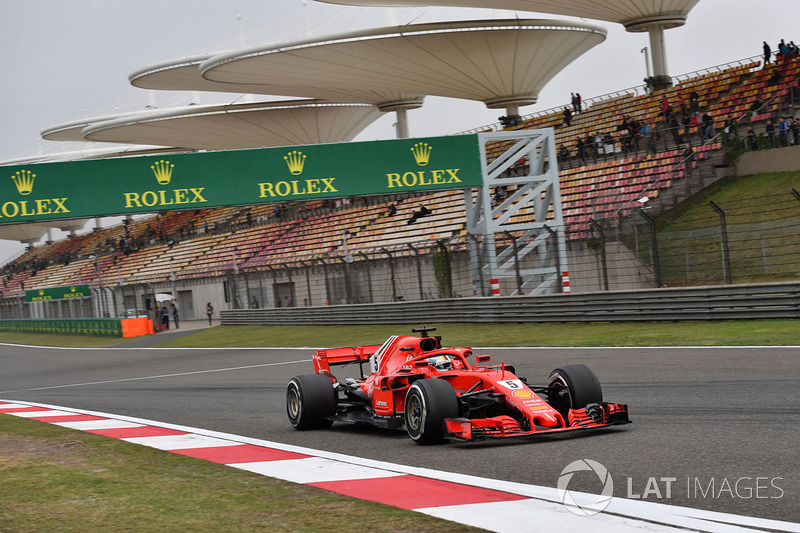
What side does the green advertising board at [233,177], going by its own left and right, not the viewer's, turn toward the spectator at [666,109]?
left

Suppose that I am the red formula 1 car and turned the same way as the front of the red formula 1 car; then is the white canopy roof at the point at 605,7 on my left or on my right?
on my left

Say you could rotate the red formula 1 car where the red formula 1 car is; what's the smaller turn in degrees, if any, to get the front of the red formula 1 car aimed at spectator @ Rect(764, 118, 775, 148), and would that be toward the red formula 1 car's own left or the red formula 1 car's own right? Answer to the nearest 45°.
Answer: approximately 90° to the red formula 1 car's own left

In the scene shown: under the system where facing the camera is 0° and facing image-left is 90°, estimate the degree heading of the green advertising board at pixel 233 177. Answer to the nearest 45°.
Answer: approximately 0°

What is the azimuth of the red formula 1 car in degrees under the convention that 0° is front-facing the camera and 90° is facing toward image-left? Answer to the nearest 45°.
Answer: approximately 315°

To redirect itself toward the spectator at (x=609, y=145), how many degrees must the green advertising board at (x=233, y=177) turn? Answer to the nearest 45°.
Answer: approximately 135° to its left

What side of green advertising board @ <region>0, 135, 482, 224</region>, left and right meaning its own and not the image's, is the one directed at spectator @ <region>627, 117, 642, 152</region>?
left

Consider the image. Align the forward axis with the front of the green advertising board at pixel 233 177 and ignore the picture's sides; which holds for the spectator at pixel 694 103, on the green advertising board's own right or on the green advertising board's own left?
on the green advertising board's own left

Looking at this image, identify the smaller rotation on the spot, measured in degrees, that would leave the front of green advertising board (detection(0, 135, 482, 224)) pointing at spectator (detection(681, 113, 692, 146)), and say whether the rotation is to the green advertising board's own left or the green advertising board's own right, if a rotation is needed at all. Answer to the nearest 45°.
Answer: approximately 90° to the green advertising board's own left

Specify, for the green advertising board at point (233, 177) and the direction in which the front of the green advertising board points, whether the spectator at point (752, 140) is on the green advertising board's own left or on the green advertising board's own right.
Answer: on the green advertising board's own left

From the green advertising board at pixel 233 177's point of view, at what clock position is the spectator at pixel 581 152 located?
The spectator is roughly at 8 o'clock from the green advertising board.
